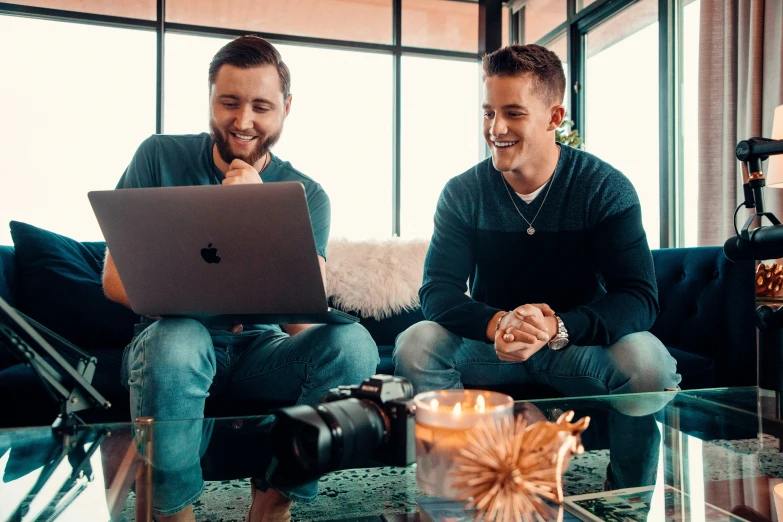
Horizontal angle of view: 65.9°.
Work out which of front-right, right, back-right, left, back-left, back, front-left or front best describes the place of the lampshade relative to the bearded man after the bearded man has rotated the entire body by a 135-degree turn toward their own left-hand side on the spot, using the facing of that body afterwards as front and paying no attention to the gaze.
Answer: front-right

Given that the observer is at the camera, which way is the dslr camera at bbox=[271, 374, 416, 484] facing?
facing the viewer and to the left of the viewer

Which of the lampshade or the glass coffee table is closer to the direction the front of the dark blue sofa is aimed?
the glass coffee table

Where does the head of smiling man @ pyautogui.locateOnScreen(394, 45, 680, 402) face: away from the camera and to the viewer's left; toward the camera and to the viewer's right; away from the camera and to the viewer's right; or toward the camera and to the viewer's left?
toward the camera and to the viewer's left

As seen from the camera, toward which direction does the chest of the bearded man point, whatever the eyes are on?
toward the camera

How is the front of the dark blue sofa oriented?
toward the camera

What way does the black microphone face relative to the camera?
to the viewer's left

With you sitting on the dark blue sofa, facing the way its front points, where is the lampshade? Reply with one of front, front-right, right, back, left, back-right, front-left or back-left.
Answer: left

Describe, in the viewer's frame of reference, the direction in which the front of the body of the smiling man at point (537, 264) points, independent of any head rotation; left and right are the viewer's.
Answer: facing the viewer

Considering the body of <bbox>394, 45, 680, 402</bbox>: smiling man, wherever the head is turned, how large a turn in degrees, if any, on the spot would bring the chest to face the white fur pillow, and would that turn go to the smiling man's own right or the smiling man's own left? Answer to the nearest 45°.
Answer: approximately 135° to the smiling man's own right

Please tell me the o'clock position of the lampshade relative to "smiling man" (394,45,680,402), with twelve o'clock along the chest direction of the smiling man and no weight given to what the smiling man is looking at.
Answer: The lampshade is roughly at 8 o'clock from the smiling man.

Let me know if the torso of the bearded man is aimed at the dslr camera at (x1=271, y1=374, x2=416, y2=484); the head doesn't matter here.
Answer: yes

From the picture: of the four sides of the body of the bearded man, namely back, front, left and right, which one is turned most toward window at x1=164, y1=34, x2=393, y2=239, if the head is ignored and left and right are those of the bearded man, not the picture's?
back

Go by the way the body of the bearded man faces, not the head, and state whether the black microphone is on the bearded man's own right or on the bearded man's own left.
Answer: on the bearded man's own left
